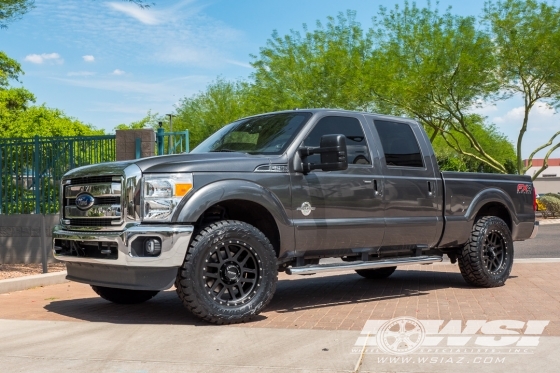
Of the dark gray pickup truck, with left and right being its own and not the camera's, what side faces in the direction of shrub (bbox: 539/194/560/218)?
back

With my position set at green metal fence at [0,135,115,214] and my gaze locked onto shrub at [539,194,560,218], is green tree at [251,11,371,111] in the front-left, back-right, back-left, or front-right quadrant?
front-left

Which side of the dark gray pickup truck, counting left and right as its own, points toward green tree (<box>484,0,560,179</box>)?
back

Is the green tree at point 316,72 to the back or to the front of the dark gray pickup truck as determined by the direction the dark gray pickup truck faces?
to the back

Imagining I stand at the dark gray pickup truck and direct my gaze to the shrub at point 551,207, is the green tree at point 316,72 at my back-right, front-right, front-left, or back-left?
front-left

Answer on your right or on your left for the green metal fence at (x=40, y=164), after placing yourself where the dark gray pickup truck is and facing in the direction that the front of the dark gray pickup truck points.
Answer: on your right

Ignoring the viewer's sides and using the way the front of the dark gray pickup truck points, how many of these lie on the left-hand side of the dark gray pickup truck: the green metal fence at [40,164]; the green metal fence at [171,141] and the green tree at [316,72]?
0

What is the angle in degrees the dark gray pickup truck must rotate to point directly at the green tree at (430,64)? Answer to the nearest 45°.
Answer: approximately 135° to its right

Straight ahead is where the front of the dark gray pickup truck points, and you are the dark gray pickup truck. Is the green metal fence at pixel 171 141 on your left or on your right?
on your right

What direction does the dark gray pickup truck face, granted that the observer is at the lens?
facing the viewer and to the left of the viewer
